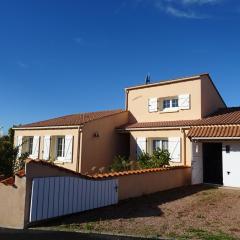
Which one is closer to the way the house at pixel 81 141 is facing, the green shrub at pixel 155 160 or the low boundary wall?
the low boundary wall

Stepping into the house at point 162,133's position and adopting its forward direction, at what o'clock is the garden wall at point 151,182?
The garden wall is roughly at 11 o'clock from the house.

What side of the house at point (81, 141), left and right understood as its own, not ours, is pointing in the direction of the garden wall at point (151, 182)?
left

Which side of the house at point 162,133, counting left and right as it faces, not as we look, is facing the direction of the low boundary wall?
front

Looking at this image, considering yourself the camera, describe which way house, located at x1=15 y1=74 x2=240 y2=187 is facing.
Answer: facing the viewer and to the left of the viewer

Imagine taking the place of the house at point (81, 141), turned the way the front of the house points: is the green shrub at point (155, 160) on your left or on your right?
on your left

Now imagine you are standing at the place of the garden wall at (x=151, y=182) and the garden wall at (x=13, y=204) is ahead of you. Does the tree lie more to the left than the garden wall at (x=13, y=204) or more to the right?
right
